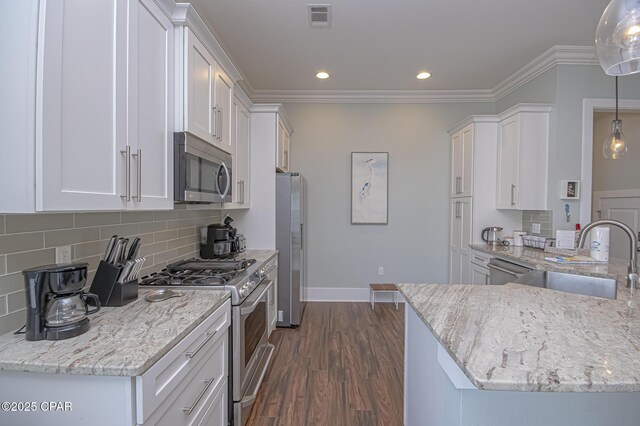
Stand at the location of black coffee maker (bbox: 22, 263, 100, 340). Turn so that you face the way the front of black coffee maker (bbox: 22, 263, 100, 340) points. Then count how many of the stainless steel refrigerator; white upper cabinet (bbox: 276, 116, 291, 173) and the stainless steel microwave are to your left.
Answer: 3

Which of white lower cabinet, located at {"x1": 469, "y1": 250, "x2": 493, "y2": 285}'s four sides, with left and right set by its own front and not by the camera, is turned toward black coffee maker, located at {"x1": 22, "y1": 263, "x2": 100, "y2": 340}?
front

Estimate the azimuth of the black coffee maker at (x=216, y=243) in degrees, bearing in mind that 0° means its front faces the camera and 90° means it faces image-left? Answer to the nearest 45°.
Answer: approximately 315°

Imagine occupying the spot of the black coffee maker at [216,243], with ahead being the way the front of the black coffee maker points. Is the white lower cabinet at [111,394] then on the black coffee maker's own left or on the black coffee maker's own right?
on the black coffee maker's own right

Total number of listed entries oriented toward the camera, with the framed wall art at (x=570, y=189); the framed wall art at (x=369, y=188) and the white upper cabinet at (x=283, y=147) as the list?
2

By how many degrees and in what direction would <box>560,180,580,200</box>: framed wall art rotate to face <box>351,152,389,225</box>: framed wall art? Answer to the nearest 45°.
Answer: approximately 90° to its right

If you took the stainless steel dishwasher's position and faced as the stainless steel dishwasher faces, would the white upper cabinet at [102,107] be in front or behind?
in front

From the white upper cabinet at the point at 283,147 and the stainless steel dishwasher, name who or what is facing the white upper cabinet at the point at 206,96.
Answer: the stainless steel dishwasher

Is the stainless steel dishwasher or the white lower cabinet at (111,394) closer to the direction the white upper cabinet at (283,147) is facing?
the stainless steel dishwasher

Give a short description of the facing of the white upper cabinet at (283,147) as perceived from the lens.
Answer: facing to the right of the viewer

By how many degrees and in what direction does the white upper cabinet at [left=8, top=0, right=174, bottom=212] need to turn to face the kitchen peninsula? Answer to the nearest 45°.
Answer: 0° — it already faces it

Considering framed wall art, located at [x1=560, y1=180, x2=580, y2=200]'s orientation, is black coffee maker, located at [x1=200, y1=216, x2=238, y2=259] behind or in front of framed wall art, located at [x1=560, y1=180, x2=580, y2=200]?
in front

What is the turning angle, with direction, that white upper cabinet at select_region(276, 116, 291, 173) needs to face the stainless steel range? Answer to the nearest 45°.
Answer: approximately 90° to its right

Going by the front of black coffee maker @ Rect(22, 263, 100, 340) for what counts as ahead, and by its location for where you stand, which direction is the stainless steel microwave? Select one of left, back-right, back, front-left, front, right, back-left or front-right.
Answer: left

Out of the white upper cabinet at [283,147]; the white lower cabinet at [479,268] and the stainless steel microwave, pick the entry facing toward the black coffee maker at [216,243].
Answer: the white lower cabinet
